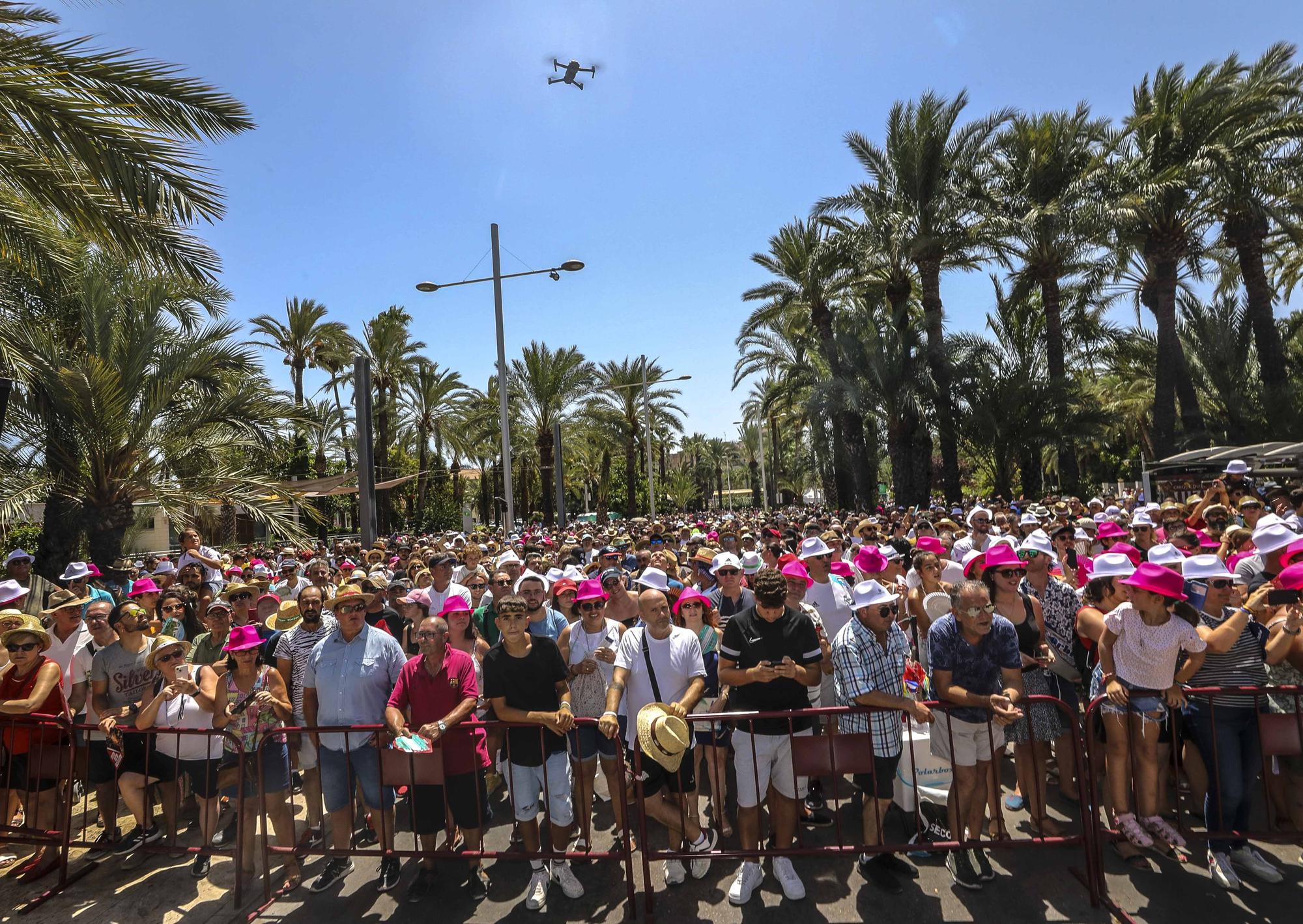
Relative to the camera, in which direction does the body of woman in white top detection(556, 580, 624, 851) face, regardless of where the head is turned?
toward the camera

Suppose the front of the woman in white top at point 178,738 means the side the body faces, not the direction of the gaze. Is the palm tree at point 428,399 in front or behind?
behind

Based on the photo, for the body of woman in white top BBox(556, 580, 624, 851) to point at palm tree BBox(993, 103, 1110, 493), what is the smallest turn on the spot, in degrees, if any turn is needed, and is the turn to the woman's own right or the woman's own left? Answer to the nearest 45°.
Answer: approximately 135° to the woman's own left

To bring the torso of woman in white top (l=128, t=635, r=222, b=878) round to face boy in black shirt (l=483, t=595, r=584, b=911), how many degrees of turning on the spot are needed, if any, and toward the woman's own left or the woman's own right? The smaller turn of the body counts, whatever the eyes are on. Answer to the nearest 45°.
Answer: approximately 45° to the woman's own left

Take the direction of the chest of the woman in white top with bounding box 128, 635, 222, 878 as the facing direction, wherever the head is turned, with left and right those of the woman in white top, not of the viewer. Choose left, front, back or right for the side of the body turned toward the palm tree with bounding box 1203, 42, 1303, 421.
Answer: left

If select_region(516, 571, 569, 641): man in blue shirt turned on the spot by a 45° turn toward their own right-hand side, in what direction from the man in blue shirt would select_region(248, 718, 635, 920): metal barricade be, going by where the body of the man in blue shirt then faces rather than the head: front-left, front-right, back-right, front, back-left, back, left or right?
front

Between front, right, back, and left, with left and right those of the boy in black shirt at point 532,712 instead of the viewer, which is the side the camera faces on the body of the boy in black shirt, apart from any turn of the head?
front

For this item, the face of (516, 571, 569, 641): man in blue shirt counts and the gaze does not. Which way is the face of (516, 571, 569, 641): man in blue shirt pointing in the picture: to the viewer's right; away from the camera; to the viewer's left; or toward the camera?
toward the camera

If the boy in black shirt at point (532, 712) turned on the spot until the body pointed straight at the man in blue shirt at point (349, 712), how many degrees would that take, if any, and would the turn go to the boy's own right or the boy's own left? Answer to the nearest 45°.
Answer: approximately 90° to the boy's own right

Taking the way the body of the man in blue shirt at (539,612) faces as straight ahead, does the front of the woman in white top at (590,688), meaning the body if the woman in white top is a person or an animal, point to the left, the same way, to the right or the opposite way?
the same way

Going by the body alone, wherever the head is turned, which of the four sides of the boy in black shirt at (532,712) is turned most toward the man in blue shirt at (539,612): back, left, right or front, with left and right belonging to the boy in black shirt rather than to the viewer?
back

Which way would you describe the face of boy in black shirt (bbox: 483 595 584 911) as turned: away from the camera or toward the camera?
toward the camera

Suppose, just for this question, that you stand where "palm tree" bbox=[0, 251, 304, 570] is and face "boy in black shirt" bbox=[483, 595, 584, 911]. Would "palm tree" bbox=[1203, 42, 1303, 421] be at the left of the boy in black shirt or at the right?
left

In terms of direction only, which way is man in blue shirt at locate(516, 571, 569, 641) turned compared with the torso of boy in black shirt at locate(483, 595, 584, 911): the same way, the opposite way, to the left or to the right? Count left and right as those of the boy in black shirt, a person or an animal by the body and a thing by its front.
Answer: the same way

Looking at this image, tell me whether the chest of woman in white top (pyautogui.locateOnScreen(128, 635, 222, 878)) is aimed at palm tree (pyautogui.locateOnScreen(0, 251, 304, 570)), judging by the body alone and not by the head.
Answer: no

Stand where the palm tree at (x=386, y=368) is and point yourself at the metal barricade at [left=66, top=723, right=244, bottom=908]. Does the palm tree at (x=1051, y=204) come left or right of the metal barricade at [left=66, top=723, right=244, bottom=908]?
left

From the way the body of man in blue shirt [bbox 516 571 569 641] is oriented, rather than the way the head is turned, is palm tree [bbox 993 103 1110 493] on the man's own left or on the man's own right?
on the man's own left

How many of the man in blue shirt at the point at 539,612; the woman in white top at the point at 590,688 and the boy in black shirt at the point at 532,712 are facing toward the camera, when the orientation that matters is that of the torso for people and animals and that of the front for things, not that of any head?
3

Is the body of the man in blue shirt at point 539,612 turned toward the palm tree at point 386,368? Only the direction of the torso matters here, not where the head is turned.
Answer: no

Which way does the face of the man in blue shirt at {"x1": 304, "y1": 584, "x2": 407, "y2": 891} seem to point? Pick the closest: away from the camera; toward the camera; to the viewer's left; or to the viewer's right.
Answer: toward the camera

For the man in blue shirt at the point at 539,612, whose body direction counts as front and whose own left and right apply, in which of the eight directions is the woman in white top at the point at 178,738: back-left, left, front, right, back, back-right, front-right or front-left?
right

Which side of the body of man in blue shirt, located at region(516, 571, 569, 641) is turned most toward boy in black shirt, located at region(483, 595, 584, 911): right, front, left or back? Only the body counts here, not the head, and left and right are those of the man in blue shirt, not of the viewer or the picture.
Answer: front
